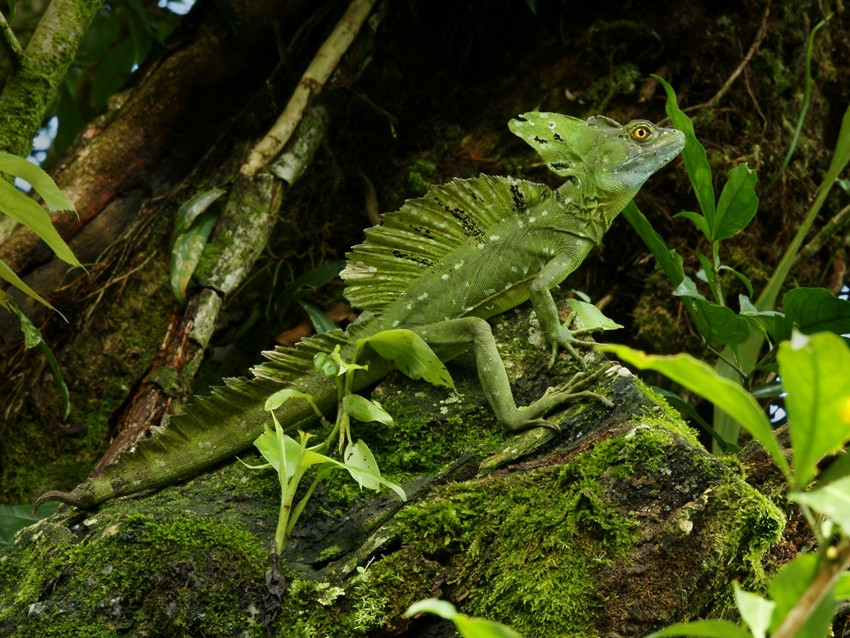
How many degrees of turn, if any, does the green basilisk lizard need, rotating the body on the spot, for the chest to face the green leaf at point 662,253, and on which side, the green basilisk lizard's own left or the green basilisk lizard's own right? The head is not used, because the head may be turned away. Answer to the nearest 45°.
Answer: approximately 45° to the green basilisk lizard's own right

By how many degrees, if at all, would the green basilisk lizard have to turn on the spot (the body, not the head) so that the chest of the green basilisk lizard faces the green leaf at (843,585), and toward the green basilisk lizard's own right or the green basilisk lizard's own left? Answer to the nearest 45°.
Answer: approximately 90° to the green basilisk lizard's own right

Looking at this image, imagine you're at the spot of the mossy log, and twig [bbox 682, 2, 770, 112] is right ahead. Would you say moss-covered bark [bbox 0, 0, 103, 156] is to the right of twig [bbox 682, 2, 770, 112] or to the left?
left

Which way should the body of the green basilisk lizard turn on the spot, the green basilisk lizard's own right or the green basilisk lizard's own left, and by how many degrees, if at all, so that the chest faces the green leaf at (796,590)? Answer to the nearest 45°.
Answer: approximately 90° to the green basilisk lizard's own right

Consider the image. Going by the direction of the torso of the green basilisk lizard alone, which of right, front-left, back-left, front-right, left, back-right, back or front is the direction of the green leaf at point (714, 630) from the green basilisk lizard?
right

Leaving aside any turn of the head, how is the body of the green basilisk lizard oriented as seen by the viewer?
to the viewer's right

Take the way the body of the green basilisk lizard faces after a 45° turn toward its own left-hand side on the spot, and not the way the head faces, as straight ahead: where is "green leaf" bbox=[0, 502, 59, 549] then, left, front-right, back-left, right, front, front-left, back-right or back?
back-left
